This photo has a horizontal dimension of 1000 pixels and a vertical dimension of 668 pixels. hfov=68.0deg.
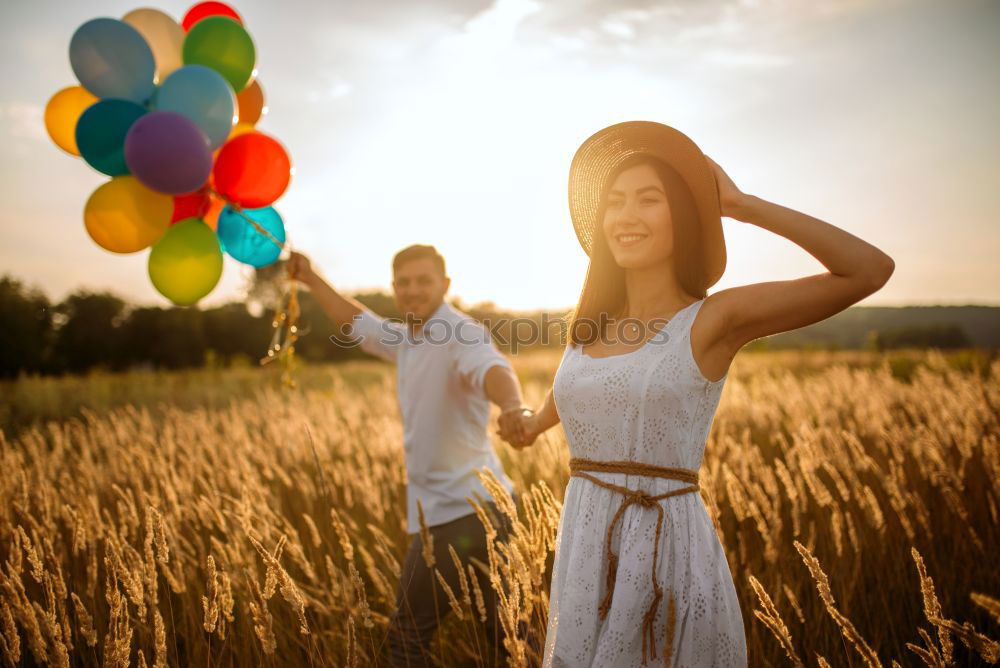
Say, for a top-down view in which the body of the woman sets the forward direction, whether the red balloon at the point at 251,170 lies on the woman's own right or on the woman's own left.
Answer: on the woman's own right

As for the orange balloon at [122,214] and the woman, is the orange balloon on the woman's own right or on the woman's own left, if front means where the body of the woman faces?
on the woman's own right

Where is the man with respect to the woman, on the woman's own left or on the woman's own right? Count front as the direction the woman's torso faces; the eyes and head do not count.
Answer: on the woman's own right

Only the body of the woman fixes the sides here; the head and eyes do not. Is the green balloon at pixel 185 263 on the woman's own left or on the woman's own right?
on the woman's own right

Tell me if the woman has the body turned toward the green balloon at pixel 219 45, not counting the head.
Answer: no

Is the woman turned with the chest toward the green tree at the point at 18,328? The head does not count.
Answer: no

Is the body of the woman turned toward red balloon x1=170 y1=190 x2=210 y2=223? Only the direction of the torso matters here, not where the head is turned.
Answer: no

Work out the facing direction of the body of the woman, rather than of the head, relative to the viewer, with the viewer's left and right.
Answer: facing the viewer and to the left of the viewer

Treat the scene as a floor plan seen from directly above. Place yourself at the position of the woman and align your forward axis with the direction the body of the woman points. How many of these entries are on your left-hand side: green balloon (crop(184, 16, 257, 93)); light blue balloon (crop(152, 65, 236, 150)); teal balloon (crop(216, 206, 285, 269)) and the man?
0

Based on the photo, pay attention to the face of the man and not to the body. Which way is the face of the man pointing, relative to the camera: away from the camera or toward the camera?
toward the camera

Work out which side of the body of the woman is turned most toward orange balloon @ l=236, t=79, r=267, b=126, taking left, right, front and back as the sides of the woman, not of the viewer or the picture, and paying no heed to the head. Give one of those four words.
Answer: right
